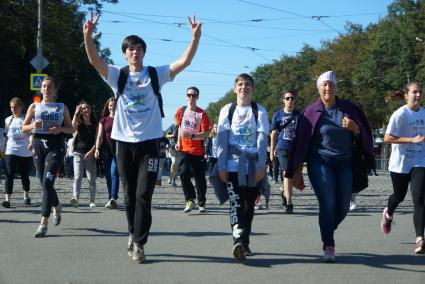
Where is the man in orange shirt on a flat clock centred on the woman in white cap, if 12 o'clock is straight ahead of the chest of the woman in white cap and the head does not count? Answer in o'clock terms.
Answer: The man in orange shirt is roughly at 5 o'clock from the woman in white cap.

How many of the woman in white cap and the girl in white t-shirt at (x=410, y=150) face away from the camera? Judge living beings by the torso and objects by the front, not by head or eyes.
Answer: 0

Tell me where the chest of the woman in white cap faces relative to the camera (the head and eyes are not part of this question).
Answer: toward the camera

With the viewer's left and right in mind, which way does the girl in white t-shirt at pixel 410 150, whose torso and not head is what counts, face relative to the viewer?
facing the viewer and to the right of the viewer

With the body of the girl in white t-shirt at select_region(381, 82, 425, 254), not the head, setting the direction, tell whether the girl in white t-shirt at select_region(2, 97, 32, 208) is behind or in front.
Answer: behind

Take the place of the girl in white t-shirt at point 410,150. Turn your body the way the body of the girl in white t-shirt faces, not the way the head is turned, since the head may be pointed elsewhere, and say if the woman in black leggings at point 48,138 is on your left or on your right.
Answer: on your right

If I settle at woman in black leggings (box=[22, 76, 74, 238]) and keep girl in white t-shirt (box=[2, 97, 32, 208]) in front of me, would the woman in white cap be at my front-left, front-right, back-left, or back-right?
back-right

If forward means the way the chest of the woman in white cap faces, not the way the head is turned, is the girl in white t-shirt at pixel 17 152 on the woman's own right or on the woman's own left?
on the woman's own right
